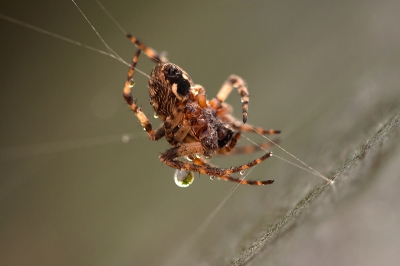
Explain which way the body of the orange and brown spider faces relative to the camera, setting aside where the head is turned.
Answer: to the viewer's right
